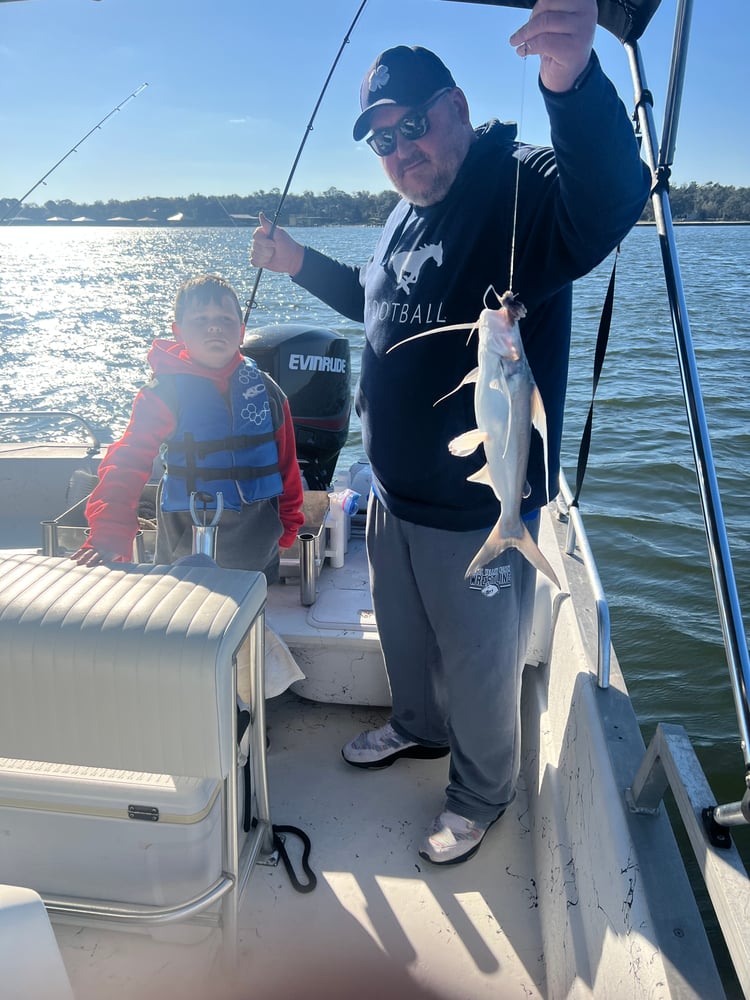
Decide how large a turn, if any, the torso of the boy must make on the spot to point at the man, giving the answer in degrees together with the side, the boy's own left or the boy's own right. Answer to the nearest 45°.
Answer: approximately 45° to the boy's own left

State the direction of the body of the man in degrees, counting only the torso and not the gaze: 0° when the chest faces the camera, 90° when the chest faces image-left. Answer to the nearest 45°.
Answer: approximately 45°

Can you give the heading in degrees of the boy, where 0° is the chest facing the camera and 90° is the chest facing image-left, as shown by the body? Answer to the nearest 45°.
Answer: approximately 0°

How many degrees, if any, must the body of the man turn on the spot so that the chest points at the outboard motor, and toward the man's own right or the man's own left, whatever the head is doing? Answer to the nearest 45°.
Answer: approximately 135° to the man's own right

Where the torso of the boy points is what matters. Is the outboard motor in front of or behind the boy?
behind

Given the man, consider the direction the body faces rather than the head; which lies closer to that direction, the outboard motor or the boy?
the boy
